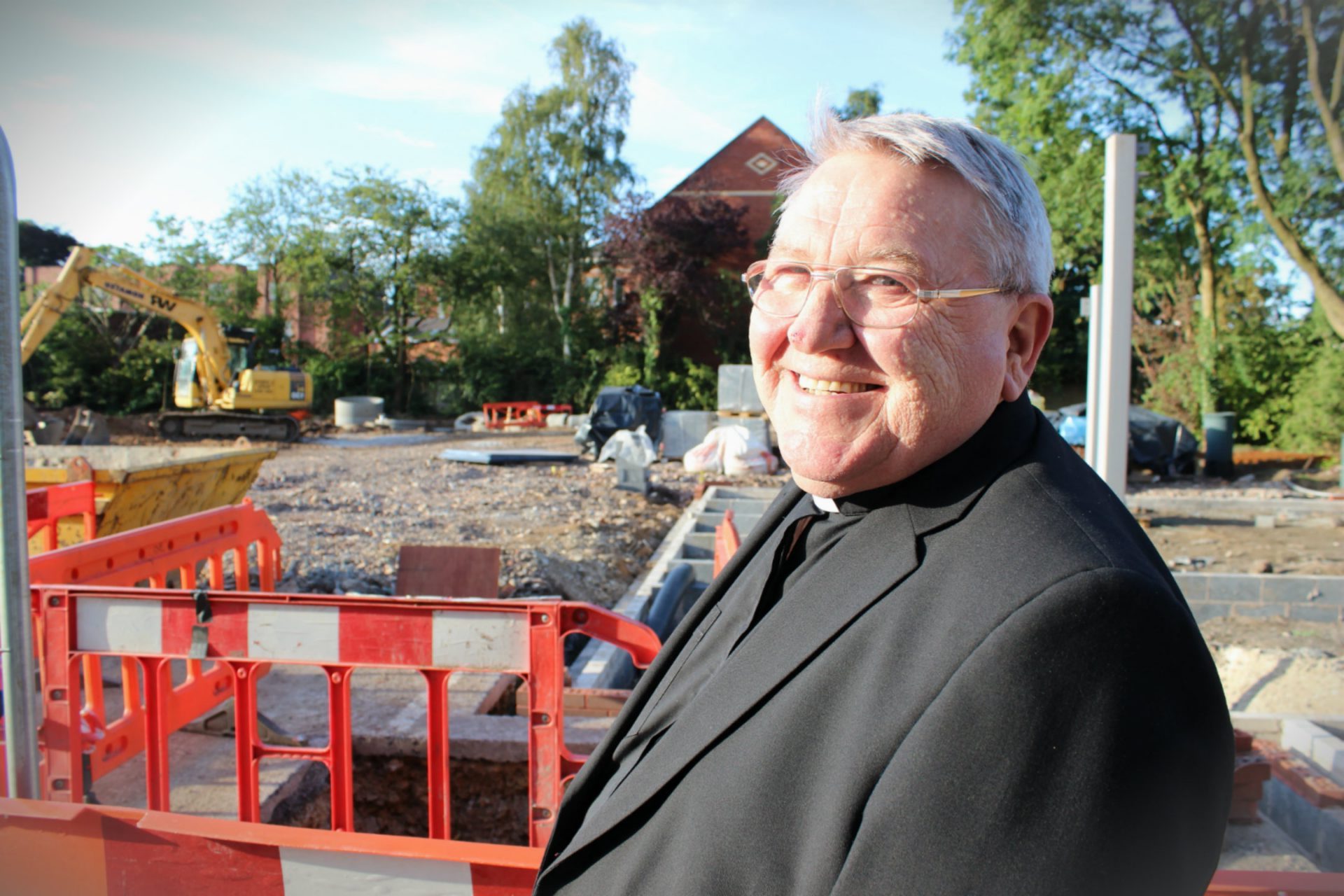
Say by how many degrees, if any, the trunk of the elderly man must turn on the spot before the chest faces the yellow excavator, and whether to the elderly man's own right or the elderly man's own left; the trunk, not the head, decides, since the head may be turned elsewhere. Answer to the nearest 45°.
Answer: approximately 90° to the elderly man's own right

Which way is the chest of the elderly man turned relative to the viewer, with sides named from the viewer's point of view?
facing the viewer and to the left of the viewer

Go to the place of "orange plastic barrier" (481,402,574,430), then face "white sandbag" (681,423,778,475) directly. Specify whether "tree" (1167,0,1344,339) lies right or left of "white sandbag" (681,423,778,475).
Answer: left

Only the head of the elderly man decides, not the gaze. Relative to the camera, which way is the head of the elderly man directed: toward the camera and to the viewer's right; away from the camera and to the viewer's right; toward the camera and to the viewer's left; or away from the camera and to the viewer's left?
toward the camera and to the viewer's left

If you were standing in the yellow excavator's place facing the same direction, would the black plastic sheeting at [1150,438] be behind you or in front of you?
behind

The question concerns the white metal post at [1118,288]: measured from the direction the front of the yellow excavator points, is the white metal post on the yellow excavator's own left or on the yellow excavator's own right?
on the yellow excavator's own left

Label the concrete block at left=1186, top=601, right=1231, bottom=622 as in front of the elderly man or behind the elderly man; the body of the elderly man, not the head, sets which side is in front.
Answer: behind

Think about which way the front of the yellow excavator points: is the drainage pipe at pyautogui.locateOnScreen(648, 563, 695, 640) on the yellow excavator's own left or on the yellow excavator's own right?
on the yellow excavator's own left

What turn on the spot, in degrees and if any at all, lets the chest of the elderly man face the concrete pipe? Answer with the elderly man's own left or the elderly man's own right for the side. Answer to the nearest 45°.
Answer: approximately 90° to the elderly man's own right

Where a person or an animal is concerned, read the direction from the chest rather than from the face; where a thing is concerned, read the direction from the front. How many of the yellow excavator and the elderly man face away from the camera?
0

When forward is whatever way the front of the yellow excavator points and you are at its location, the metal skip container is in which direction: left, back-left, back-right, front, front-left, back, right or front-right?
left

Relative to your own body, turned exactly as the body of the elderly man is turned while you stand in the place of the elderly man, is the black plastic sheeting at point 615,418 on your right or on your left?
on your right

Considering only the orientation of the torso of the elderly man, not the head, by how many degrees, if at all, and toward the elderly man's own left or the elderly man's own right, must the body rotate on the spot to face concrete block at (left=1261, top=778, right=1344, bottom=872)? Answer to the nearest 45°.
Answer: approximately 180°

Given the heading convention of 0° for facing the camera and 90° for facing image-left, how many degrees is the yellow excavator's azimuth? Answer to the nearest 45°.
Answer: approximately 90°

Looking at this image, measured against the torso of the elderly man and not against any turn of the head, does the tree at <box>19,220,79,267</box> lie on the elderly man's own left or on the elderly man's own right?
on the elderly man's own right

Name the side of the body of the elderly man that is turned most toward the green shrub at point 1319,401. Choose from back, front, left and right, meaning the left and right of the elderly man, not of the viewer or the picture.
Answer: back

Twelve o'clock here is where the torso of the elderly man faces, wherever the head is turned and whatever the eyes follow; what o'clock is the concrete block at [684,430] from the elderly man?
The concrete block is roughly at 4 o'clock from the elderly man.
